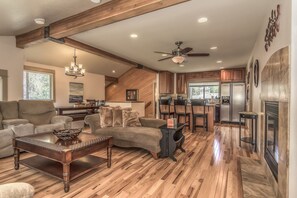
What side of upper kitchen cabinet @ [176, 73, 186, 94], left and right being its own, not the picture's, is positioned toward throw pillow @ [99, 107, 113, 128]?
front

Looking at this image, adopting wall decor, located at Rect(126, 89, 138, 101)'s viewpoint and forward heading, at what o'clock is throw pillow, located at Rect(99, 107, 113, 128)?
The throw pillow is roughly at 12 o'clock from the wall decor.

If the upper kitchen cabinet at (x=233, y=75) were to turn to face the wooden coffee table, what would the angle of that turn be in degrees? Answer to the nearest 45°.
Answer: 0° — it already faces it

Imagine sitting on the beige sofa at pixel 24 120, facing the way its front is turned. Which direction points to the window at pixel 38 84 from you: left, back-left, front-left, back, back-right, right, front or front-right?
back-left

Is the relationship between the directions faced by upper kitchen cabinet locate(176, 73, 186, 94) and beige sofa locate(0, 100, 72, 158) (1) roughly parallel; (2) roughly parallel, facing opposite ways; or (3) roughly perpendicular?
roughly perpendicular

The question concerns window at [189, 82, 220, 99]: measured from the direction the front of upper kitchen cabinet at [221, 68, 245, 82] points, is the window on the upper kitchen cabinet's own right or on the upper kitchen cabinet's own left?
on the upper kitchen cabinet's own right

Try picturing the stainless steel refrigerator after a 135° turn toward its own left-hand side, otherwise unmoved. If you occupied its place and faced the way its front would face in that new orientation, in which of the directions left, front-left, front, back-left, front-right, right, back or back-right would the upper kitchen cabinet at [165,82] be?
back-left

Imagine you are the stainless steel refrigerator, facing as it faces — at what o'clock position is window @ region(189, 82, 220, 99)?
The window is roughly at 4 o'clock from the stainless steel refrigerator.
